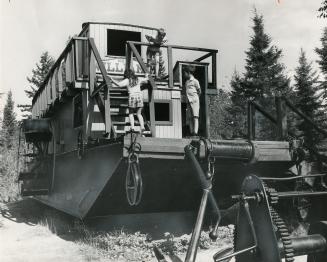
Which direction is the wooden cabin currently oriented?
toward the camera

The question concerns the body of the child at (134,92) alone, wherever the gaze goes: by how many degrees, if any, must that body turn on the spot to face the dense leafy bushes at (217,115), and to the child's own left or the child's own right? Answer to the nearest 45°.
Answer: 0° — they already face it

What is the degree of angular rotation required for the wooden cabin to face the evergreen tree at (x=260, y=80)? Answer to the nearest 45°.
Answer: approximately 135° to its left

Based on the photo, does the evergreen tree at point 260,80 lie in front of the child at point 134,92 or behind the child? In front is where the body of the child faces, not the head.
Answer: in front

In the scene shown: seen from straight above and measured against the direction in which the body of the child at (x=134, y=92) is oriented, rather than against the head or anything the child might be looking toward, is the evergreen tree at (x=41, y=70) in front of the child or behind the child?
in front

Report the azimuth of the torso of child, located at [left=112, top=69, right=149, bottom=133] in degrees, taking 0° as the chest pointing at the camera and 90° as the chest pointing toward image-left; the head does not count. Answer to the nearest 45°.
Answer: approximately 180°

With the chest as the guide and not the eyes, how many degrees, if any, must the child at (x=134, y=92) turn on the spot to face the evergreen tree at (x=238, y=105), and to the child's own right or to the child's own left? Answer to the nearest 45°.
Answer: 0° — they already face it
